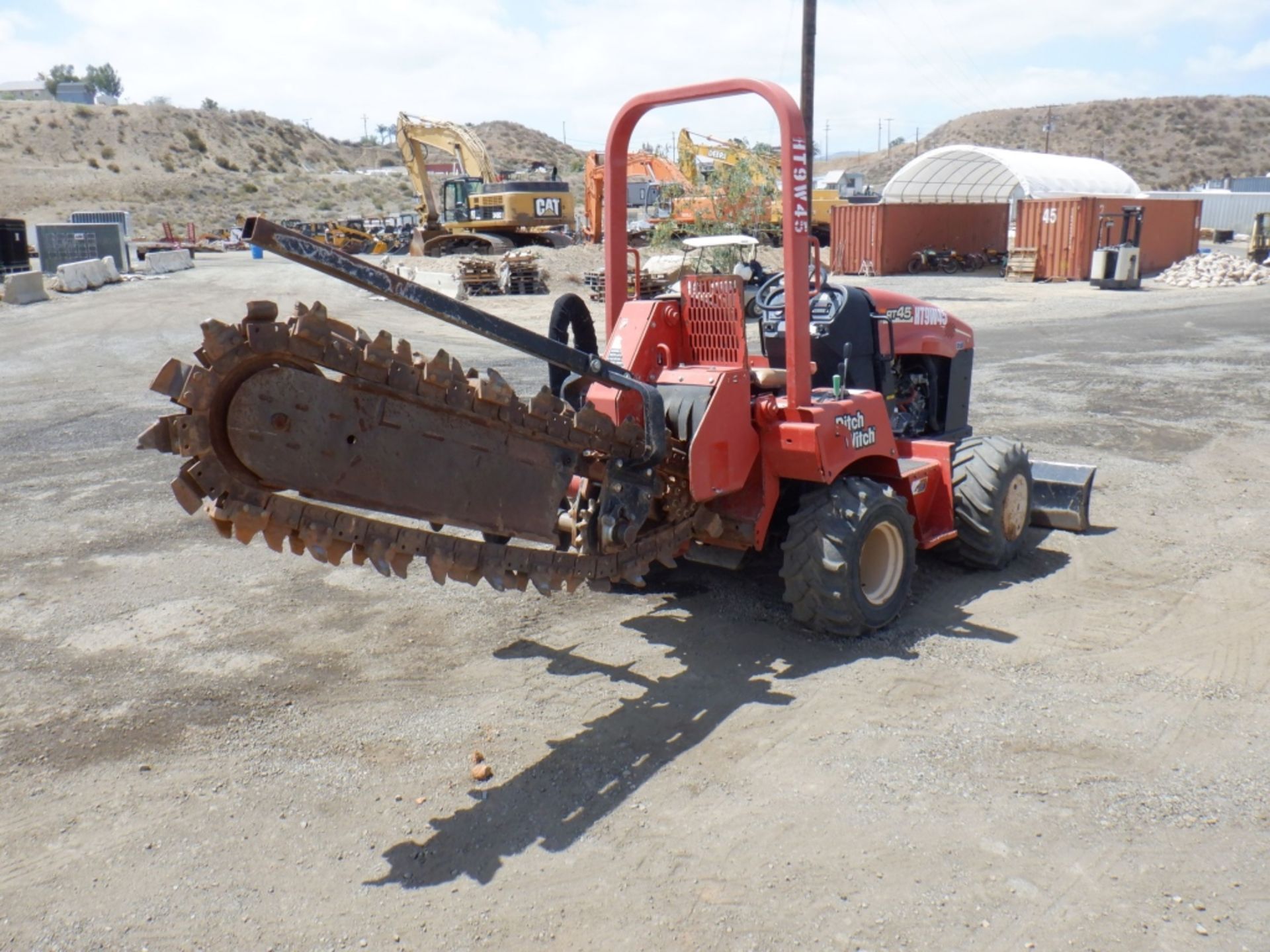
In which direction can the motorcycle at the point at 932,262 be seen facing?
to the viewer's left

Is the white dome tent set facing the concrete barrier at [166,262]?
yes

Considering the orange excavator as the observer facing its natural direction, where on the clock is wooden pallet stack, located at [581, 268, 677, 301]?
The wooden pallet stack is roughly at 9 o'clock from the orange excavator.

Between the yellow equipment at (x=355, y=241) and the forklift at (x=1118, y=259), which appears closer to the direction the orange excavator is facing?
the yellow equipment

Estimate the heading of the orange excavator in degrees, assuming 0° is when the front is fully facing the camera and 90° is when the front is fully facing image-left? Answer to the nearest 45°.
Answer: approximately 90°

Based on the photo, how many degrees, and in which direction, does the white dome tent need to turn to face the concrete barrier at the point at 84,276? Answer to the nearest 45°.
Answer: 0° — it already faces it

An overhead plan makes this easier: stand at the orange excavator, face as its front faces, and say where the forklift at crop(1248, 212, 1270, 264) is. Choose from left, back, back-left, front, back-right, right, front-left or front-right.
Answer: back

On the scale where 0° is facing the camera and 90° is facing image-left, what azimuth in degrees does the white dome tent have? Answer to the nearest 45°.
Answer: approximately 45°

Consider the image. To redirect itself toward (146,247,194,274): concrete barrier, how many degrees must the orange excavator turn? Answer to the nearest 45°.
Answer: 0° — it already faces it

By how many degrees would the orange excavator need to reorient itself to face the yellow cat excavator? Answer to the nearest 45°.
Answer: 0° — it already faces it

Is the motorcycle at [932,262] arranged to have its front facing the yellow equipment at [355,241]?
yes

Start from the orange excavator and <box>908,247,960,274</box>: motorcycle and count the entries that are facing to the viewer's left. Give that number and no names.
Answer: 2
